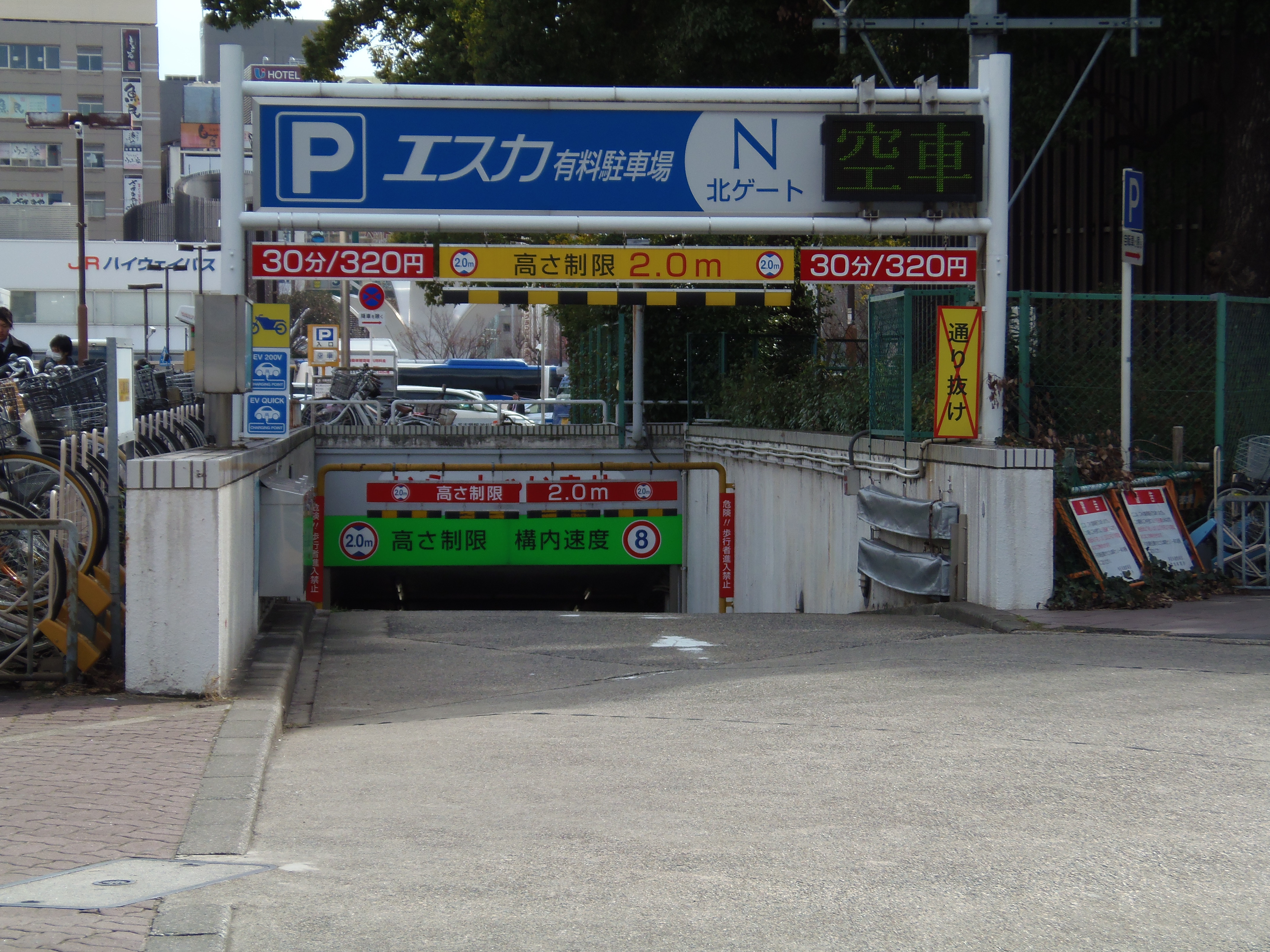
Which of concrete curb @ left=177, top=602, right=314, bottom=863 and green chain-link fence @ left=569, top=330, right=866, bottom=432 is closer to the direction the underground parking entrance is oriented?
the concrete curb

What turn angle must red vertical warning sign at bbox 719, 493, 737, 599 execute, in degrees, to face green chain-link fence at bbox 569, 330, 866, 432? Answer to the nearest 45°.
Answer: approximately 180°

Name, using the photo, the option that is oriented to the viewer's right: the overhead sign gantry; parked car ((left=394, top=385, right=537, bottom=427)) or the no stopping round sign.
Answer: the parked car

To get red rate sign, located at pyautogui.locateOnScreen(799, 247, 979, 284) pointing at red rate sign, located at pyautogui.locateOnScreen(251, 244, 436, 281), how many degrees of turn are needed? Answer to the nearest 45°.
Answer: approximately 90° to its right

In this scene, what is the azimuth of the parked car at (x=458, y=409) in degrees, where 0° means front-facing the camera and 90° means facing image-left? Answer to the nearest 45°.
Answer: approximately 270°

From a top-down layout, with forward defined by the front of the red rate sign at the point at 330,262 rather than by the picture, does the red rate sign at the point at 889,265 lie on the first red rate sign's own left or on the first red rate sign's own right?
on the first red rate sign's own left

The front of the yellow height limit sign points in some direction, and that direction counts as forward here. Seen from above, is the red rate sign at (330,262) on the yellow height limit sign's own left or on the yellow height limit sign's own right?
on the yellow height limit sign's own right

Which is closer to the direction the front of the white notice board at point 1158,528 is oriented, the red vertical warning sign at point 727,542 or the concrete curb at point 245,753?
the concrete curb

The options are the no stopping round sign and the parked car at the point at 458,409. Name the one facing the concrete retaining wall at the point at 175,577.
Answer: the no stopping round sign
